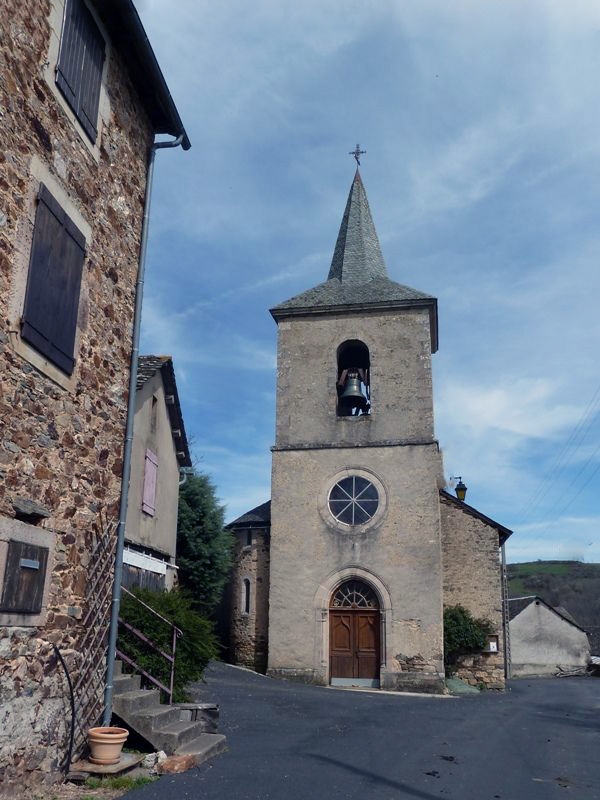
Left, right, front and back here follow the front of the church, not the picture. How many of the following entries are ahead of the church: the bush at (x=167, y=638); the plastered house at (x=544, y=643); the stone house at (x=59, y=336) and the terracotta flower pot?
3

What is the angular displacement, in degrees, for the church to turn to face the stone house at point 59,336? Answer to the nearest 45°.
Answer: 0° — it already faces it

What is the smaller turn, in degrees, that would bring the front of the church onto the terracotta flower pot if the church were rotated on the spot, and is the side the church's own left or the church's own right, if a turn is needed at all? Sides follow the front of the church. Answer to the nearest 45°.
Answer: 0° — it already faces it

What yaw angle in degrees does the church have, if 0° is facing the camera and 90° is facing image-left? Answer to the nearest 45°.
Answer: approximately 0°

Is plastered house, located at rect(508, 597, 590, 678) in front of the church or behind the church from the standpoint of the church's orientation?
behind

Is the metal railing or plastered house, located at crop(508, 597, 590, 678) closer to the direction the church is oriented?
the metal railing
